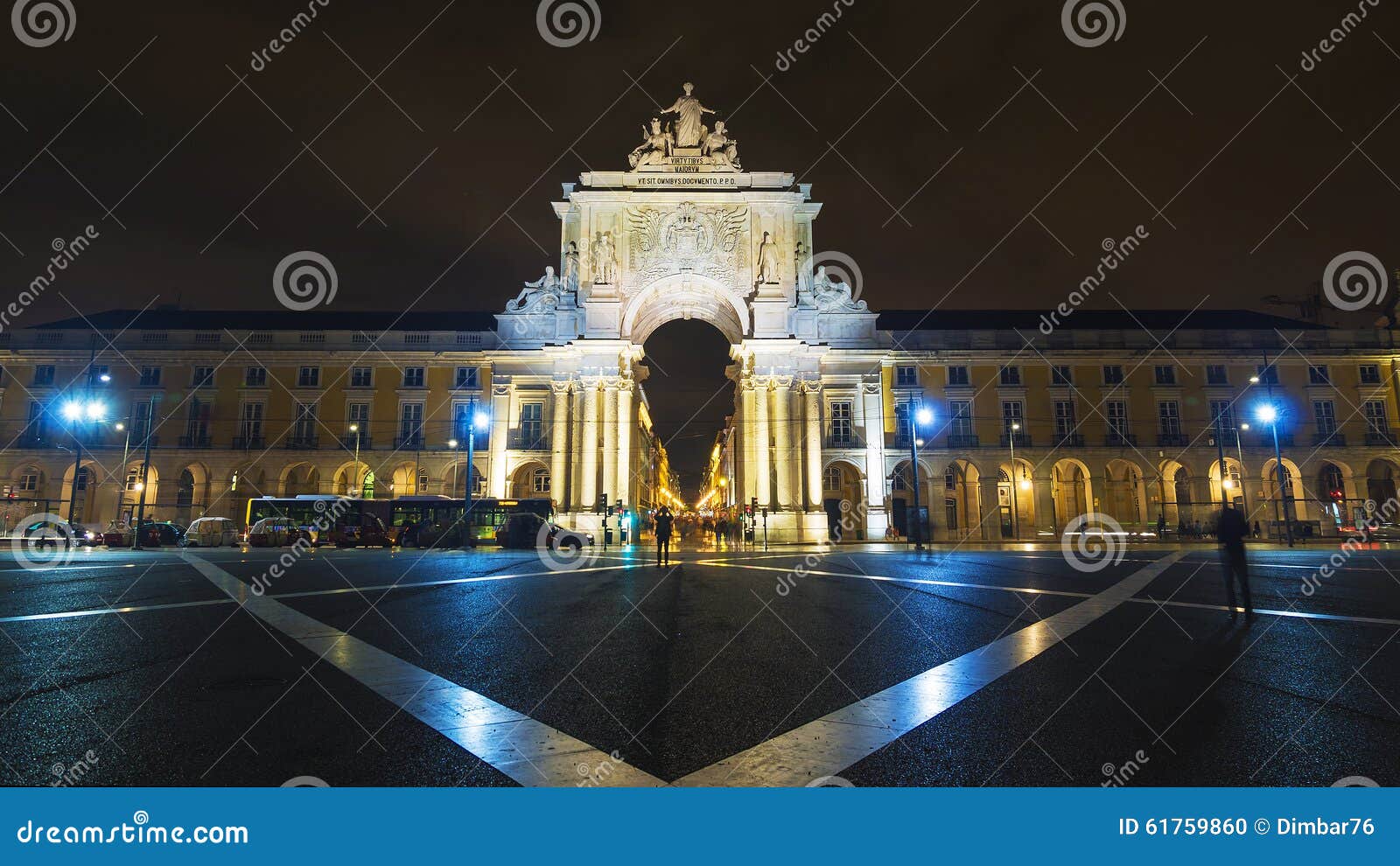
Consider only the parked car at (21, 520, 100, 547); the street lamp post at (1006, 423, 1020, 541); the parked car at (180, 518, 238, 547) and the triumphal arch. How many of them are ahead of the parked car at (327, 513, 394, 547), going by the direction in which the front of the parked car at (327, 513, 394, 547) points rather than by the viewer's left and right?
2

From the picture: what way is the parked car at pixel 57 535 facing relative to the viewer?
to the viewer's right

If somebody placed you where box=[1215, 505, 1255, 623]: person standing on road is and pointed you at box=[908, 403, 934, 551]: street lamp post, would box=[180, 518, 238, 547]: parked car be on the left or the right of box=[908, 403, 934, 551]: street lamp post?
left

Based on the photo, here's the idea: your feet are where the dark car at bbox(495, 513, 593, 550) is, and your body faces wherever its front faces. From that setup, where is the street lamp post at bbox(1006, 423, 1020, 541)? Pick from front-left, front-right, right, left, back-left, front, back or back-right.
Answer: front

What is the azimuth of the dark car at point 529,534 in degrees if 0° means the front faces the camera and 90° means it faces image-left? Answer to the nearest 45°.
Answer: approximately 270°

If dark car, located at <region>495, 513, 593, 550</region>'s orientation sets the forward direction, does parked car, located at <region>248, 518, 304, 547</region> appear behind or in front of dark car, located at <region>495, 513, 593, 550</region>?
behind

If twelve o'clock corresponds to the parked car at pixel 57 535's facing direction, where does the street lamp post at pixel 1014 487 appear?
The street lamp post is roughly at 1 o'clock from the parked car.

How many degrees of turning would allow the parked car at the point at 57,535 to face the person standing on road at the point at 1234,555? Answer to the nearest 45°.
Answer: approximately 90° to its right

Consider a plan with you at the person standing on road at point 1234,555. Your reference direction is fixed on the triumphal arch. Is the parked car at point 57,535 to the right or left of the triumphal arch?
left

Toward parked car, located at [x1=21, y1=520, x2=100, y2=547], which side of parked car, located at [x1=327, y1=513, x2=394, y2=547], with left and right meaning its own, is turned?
back

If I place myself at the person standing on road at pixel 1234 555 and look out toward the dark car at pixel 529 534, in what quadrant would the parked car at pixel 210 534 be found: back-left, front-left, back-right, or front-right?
front-left

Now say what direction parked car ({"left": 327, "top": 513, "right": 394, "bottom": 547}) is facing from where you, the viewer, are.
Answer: facing to the right of the viewer

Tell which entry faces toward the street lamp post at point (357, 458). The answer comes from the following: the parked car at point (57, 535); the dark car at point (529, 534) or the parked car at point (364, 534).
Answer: the parked car at point (57, 535)

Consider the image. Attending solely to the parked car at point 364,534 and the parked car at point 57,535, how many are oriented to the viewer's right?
2
